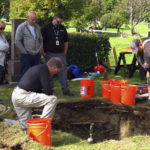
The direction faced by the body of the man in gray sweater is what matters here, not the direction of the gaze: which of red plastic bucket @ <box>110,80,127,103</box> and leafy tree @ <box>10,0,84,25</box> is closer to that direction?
the red plastic bucket

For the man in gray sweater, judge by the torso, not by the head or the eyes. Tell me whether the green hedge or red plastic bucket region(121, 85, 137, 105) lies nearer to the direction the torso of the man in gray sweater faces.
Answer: the red plastic bucket

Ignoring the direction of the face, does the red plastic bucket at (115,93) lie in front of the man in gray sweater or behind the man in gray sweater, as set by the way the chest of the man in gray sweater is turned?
in front

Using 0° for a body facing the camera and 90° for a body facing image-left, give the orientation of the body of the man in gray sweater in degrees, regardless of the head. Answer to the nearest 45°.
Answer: approximately 315°

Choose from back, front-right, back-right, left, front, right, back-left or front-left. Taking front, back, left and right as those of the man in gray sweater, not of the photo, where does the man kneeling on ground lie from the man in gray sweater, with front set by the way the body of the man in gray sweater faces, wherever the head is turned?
front-right

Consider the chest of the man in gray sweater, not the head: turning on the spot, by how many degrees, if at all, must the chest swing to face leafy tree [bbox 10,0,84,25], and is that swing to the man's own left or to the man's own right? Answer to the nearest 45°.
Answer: approximately 135° to the man's own left

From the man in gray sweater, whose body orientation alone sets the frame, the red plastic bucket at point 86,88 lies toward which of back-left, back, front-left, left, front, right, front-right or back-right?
front-left

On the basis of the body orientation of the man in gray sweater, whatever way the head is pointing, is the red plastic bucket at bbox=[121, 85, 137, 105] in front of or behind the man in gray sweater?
in front
